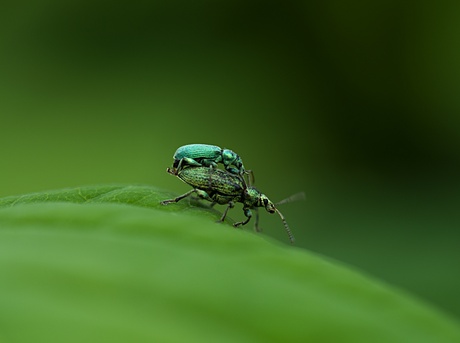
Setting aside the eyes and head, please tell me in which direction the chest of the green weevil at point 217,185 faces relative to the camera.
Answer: to the viewer's right

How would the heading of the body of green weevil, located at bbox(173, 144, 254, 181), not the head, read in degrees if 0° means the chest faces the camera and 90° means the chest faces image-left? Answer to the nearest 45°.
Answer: approximately 270°
